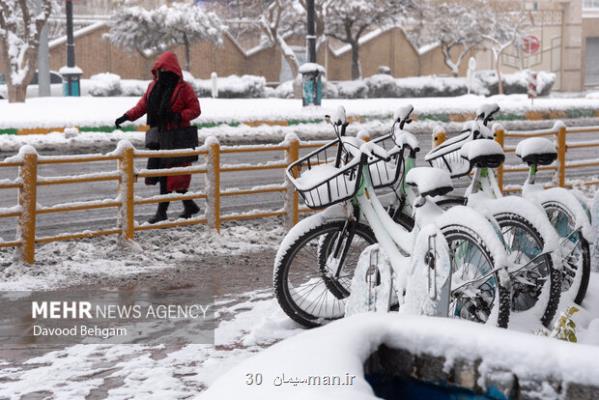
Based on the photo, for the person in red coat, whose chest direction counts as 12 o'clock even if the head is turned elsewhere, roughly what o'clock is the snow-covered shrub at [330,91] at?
The snow-covered shrub is roughly at 5 o'clock from the person in red coat.

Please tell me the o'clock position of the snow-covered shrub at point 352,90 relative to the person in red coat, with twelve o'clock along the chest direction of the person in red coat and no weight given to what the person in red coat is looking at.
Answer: The snow-covered shrub is roughly at 5 o'clock from the person in red coat.

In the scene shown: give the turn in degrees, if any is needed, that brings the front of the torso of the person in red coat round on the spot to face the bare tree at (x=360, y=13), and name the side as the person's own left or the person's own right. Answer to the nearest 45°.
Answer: approximately 135° to the person's own right

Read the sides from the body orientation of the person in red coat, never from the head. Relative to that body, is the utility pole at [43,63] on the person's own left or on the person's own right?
on the person's own right

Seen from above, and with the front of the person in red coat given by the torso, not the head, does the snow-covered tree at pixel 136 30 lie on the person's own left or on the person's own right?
on the person's own right

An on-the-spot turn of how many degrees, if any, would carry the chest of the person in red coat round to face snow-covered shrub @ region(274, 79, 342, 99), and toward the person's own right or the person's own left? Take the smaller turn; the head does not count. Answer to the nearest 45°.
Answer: approximately 135° to the person's own right
